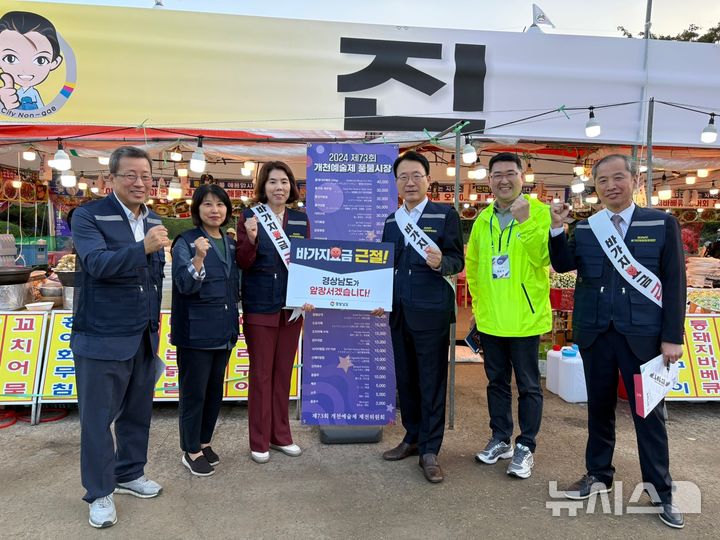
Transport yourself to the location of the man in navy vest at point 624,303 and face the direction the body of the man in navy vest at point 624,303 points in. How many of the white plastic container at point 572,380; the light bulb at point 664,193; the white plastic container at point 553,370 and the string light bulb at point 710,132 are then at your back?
4

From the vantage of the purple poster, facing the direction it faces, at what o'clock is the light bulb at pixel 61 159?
The light bulb is roughly at 4 o'clock from the purple poster.

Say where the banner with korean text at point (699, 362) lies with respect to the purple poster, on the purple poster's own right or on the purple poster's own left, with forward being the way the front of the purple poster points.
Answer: on the purple poster's own left

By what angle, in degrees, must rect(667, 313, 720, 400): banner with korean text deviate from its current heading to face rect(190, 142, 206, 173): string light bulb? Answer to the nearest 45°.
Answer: approximately 45° to its right

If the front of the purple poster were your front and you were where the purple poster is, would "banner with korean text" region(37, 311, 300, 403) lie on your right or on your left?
on your right

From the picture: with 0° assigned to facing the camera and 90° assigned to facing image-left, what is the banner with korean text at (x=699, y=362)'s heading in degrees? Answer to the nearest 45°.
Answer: approximately 0°

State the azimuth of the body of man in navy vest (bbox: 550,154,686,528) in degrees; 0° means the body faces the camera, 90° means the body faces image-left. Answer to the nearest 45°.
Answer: approximately 0°

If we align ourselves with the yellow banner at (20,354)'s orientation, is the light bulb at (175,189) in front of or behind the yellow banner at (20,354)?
behind

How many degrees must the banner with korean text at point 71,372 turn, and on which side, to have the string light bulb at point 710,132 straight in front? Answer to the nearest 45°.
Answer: approximately 90° to its left

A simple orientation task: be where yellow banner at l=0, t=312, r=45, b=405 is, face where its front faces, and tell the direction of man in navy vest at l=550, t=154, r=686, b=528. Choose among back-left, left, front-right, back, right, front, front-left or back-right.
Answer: front-left
